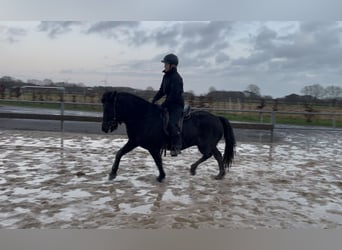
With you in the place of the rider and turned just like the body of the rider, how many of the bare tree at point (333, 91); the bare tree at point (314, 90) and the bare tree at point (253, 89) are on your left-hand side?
0

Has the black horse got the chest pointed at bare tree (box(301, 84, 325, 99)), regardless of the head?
no

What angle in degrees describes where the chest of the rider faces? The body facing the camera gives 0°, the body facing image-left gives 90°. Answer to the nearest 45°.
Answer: approximately 90°

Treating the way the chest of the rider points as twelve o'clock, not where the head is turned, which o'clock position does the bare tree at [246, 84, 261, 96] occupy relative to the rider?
The bare tree is roughly at 4 o'clock from the rider.

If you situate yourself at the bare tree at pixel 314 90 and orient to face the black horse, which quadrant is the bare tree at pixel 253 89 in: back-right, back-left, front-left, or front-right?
front-right

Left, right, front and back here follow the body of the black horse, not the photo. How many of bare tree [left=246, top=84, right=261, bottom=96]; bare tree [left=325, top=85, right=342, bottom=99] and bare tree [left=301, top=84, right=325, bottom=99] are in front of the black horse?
0

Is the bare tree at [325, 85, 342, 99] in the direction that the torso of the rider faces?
no

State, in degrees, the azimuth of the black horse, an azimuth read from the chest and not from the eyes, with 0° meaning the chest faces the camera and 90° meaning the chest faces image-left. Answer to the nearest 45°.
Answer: approximately 90°

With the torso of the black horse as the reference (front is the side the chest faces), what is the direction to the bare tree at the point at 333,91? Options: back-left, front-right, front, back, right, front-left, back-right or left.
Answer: back-right

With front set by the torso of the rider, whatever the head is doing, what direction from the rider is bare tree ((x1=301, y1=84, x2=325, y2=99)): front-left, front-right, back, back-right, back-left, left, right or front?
back-right

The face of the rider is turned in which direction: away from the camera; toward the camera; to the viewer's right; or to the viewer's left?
to the viewer's left

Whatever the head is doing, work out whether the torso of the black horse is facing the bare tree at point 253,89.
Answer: no
